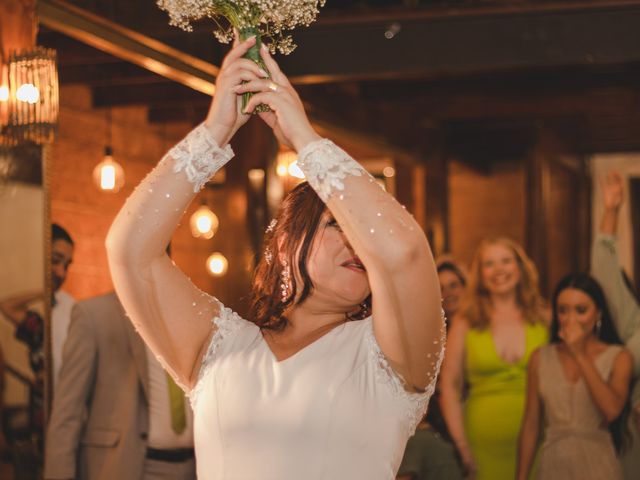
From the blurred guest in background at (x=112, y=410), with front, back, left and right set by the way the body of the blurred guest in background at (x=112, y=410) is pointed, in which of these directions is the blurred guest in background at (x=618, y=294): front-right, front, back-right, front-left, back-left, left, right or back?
front-left

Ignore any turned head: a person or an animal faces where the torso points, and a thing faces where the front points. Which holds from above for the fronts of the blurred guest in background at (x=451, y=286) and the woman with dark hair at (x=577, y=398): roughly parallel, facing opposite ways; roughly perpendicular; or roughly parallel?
roughly parallel

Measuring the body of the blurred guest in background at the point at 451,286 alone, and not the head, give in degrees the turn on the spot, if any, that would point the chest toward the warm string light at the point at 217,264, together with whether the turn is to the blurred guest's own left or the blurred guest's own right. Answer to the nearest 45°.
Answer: approximately 135° to the blurred guest's own right

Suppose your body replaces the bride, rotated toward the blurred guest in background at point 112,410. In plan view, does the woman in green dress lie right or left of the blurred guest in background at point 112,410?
right

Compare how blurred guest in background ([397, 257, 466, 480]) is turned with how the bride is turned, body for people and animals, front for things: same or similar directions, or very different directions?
same or similar directions

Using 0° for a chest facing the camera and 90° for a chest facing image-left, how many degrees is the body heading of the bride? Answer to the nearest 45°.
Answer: approximately 0°

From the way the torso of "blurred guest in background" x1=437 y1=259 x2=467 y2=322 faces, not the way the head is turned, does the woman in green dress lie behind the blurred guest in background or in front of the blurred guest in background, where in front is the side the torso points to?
in front

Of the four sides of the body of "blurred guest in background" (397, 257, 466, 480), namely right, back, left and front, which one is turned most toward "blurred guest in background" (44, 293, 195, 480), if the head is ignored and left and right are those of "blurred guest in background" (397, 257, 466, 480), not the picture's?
right

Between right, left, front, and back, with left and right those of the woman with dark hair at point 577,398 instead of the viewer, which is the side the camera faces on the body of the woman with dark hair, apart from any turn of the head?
front

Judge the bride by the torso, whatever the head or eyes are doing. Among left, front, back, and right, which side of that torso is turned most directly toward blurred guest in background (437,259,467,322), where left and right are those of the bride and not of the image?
back

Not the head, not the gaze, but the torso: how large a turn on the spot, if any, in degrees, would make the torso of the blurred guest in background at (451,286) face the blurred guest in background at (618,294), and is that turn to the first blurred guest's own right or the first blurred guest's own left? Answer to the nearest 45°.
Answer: approximately 45° to the first blurred guest's own left

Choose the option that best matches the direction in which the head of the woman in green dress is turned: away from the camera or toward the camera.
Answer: toward the camera

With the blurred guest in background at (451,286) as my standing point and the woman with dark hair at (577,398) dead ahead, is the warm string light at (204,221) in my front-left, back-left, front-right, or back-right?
back-right

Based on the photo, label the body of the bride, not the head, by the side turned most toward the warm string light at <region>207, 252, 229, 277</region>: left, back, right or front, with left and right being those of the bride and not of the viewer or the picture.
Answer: back

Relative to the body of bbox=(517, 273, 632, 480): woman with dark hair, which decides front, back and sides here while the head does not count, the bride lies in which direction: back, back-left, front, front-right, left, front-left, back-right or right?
front

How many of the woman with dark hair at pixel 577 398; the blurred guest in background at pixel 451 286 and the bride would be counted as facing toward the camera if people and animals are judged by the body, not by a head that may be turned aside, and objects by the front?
3

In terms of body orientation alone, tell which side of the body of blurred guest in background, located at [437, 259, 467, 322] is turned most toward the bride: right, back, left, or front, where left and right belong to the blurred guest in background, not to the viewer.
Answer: front

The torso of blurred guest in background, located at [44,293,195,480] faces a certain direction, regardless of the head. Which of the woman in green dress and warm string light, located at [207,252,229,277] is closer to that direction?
the woman in green dress

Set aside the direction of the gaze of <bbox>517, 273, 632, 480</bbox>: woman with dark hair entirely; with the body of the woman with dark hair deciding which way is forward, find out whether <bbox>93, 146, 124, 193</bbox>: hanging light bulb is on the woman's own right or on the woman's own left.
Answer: on the woman's own right

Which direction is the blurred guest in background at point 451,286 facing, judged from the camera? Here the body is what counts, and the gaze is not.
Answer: toward the camera
